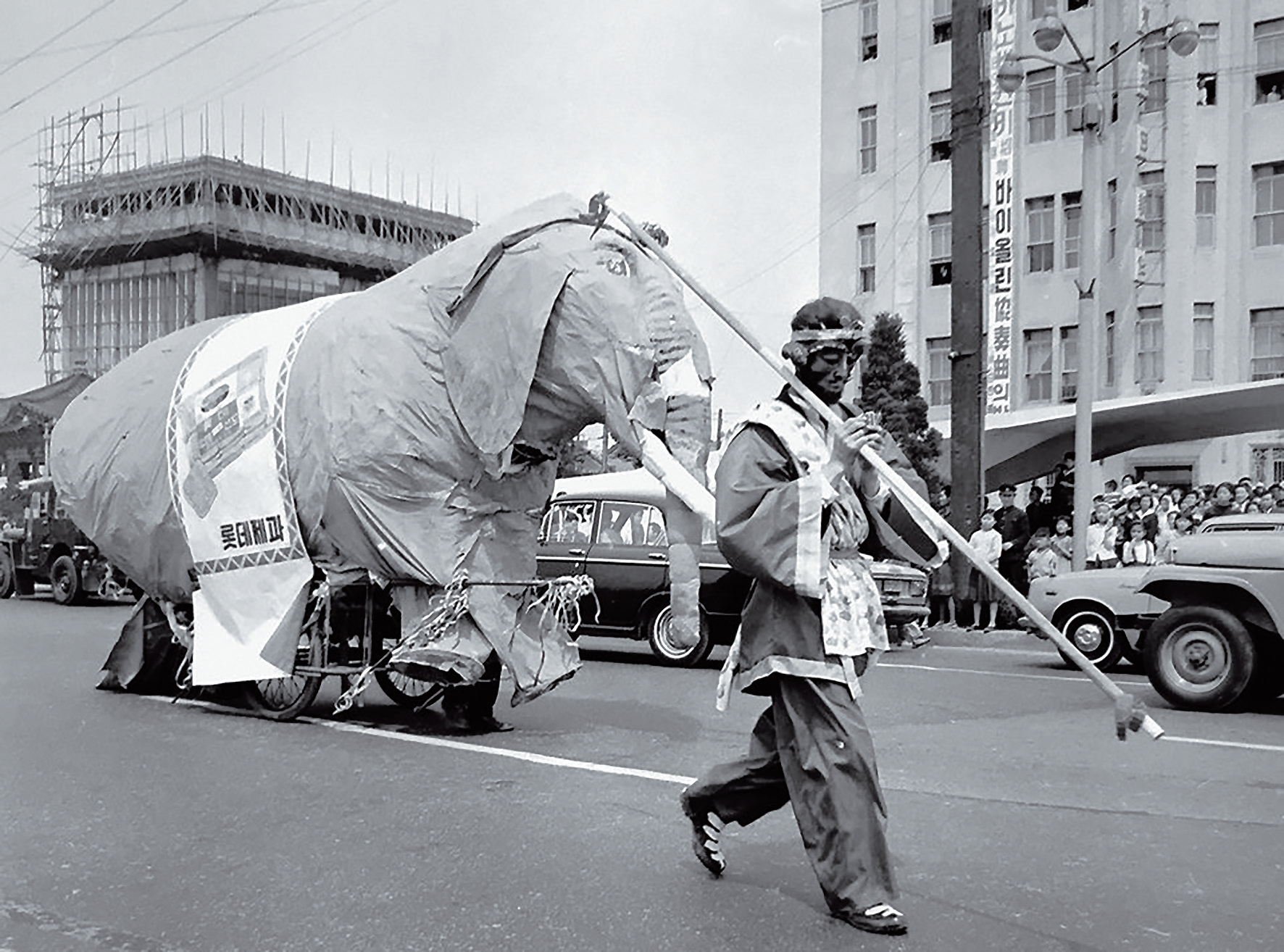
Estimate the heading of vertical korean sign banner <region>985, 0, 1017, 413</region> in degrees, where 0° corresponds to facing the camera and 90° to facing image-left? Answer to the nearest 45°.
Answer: approximately 0°

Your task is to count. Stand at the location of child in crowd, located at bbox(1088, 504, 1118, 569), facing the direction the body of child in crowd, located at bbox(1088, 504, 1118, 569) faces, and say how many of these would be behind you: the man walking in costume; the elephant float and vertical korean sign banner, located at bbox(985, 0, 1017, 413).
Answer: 1

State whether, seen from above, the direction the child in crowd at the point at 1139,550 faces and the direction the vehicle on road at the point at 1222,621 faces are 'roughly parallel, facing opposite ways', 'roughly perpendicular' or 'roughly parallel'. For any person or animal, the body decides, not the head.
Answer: roughly perpendicular

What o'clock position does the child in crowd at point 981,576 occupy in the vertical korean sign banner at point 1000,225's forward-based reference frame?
The child in crowd is roughly at 12 o'clock from the vertical korean sign banner.

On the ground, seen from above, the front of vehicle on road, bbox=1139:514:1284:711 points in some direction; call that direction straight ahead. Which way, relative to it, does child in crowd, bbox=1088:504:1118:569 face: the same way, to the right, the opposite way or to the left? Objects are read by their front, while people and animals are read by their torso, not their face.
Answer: to the left

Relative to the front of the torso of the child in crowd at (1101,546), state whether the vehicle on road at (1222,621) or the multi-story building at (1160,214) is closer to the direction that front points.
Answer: the vehicle on road

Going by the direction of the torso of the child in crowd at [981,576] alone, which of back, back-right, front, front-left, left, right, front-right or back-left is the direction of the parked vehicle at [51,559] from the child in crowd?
right

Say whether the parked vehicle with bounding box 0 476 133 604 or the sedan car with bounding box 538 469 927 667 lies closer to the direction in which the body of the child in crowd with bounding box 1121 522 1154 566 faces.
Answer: the sedan car

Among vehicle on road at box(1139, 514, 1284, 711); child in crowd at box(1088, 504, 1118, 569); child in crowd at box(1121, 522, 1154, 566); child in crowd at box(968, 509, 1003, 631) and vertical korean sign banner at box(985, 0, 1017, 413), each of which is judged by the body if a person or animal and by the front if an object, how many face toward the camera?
4
